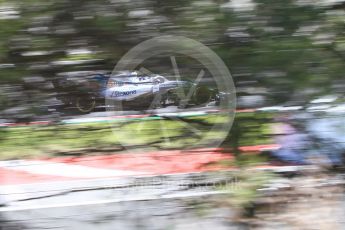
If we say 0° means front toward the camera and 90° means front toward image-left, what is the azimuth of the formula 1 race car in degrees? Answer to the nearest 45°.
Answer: approximately 270°
